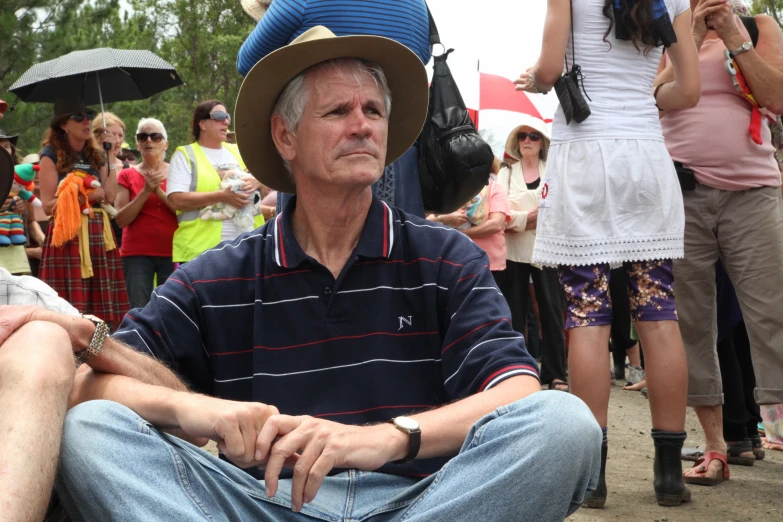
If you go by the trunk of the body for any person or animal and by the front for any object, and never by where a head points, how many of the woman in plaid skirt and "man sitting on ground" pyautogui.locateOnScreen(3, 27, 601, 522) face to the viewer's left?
0

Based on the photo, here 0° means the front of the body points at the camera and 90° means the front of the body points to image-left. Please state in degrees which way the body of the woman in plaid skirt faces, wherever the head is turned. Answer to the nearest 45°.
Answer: approximately 315°

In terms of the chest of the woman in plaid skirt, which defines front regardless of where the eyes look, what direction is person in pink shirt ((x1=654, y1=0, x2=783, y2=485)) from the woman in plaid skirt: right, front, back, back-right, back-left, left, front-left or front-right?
front

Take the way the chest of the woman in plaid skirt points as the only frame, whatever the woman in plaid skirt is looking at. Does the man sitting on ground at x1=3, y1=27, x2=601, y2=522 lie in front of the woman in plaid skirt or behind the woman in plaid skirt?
in front

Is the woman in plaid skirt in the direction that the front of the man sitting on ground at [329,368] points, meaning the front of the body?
no

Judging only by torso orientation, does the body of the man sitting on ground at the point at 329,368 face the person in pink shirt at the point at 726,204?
no

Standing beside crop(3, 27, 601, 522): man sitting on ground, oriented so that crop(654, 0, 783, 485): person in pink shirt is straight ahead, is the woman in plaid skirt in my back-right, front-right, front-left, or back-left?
front-left

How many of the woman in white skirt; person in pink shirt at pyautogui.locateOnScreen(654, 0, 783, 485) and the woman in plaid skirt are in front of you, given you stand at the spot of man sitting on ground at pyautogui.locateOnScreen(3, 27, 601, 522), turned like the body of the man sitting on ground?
0

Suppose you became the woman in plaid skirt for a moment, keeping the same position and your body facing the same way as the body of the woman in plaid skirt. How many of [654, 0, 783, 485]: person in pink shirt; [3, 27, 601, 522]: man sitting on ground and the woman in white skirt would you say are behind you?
0

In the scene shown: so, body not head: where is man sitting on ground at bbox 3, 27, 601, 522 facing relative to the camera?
toward the camera

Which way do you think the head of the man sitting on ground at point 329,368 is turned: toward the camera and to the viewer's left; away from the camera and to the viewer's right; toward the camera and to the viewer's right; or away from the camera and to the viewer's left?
toward the camera and to the viewer's right

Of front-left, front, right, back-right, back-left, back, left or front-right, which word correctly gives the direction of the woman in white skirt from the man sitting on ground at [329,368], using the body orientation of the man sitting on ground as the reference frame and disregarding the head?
back-left

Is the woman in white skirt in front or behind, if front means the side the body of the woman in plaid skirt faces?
in front
